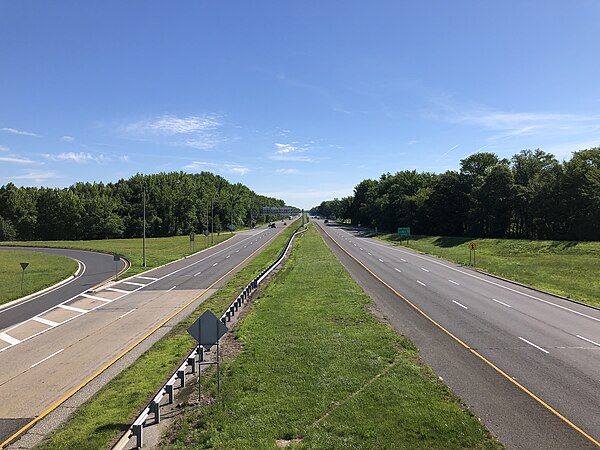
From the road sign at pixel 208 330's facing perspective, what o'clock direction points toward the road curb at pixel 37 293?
The road curb is roughly at 11 o'clock from the road sign.

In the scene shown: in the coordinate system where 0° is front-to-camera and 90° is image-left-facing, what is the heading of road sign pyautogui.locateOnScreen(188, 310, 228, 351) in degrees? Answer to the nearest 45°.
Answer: approximately 180°
